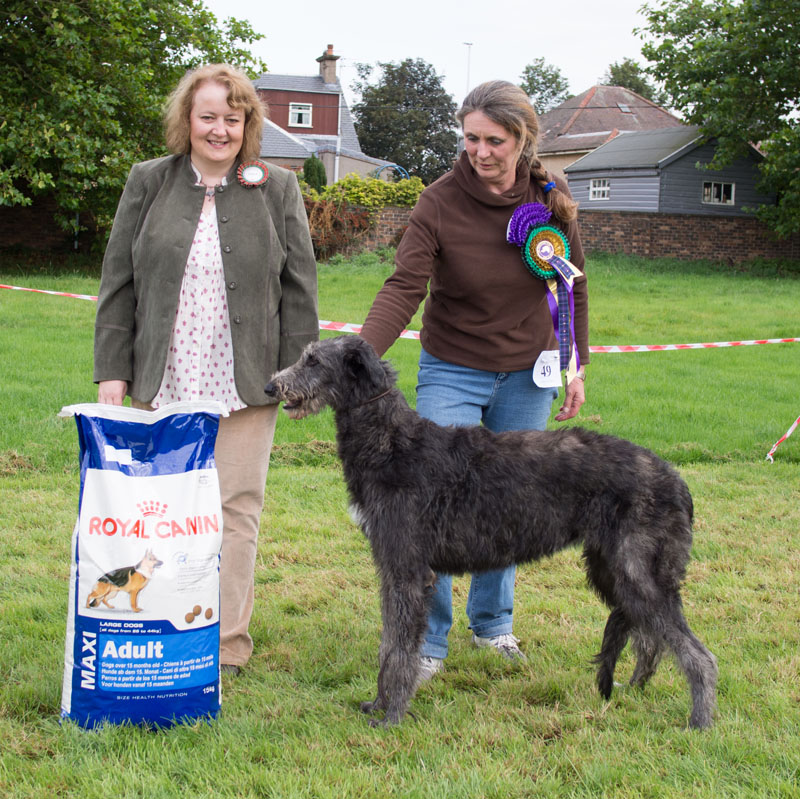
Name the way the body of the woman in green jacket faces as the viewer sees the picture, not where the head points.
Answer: toward the camera

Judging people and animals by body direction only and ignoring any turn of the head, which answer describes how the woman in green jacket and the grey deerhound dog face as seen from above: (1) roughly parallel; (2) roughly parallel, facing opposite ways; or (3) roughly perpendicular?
roughly perpendicular

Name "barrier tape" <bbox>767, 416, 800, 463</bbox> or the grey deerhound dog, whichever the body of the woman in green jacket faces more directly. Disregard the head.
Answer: the grey deerhound dog

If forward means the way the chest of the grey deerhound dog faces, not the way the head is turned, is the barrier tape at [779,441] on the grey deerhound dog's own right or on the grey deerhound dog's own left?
on the grey deerhound dog's own right

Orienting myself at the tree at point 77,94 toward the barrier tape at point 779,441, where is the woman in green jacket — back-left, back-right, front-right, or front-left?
front-right

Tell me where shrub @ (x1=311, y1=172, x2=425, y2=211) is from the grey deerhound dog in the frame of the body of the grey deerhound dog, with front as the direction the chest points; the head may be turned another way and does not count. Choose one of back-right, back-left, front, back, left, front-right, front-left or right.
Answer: right

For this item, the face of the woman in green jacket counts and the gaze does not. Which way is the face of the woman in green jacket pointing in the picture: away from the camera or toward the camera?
toward the camera

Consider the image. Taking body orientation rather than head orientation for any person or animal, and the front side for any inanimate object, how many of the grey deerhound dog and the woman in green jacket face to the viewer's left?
1

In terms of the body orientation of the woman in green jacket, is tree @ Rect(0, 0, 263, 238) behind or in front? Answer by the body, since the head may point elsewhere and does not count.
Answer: behind

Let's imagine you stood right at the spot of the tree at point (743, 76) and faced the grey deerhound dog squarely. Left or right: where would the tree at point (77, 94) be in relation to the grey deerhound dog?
right

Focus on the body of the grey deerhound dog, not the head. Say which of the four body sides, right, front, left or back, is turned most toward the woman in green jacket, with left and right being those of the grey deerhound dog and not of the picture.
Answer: front

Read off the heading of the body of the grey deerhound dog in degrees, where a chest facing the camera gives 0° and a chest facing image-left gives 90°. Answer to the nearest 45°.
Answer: approximately 90°

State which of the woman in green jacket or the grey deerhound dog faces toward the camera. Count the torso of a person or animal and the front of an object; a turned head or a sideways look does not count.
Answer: the woman in green jacket

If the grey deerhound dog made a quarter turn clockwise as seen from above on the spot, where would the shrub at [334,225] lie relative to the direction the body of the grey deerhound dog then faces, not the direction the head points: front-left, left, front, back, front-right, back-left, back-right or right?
front
